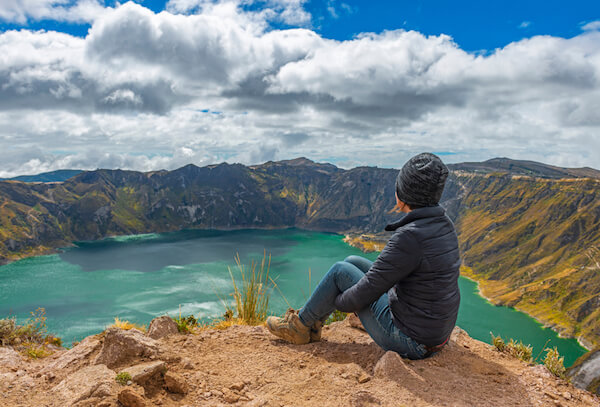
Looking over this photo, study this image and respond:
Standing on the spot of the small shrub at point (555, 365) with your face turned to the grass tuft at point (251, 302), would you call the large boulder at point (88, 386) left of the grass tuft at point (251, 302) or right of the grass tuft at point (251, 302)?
left

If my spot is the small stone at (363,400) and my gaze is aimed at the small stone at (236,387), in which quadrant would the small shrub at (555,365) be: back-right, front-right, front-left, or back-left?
back-right

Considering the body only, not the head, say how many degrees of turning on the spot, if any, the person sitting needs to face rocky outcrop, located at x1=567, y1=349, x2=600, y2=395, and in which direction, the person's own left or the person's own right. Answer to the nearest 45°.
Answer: approximately 90° to the person's own right

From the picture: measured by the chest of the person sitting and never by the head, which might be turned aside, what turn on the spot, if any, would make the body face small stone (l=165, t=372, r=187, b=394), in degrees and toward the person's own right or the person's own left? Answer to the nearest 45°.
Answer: approximately 45° to the person's own left

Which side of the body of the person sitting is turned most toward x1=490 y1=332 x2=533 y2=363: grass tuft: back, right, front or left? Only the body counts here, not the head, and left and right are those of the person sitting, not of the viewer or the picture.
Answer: right

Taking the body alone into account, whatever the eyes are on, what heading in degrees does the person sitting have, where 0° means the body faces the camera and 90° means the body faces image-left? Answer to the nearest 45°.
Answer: approximately 135°

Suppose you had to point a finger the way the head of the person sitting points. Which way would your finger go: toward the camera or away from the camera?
away from the camera

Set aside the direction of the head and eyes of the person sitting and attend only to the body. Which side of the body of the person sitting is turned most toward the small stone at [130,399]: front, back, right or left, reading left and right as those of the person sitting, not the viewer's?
left

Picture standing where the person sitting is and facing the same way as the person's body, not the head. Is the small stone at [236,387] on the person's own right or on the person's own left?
on the person's own left
